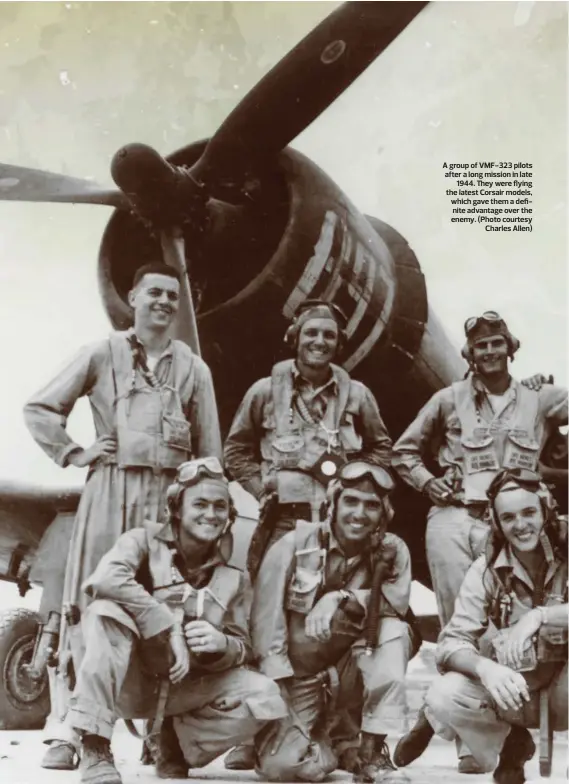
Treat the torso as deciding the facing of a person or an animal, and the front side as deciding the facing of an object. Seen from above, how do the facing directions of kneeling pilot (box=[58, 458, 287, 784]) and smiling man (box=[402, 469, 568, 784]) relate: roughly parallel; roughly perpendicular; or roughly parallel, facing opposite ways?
roughly parallel

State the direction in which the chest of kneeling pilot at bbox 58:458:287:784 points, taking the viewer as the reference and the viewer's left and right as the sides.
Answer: facing the viewer

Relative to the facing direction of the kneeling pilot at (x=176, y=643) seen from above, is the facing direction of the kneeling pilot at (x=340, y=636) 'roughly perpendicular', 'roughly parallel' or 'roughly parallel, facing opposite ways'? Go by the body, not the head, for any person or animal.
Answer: roughly parallel

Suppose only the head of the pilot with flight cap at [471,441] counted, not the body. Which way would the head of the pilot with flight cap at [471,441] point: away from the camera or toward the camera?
toward the camera

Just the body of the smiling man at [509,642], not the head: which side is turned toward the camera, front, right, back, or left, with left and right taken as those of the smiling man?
front

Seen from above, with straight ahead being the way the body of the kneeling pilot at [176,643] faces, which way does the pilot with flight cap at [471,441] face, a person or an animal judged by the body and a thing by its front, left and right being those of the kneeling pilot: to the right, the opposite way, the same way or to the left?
the same way

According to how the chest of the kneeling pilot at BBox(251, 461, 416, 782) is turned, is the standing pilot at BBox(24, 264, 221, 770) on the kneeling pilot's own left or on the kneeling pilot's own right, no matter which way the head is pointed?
on the kneeling pilot's own right

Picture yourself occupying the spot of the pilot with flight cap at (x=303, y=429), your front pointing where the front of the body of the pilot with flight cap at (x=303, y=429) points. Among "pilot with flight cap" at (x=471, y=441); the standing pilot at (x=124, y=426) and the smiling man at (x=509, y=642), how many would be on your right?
1

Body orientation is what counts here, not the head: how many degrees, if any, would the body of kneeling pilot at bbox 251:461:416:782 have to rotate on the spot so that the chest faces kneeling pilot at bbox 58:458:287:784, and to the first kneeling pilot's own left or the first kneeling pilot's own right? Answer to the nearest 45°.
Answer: approximately 90° to the first kneeling pilot's own right

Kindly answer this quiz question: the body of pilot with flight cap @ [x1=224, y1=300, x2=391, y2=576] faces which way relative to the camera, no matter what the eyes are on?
toward the camera

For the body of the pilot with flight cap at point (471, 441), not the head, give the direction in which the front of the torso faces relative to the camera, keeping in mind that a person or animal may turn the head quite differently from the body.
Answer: toward the camera

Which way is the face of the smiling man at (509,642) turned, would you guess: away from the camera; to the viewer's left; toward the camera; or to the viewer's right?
toward the camera

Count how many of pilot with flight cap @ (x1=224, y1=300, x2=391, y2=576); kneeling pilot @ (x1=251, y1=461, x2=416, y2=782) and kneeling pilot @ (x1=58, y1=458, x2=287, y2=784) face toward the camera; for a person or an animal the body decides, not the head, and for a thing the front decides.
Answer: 3

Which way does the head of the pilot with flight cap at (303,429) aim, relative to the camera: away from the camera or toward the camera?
toward the camera

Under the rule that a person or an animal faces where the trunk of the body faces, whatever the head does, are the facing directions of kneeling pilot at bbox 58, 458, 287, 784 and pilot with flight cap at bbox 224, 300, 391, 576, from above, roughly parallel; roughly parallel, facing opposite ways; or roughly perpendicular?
roughly parallel

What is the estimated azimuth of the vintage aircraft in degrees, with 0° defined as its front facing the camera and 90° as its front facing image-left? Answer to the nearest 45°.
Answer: approximately 45°

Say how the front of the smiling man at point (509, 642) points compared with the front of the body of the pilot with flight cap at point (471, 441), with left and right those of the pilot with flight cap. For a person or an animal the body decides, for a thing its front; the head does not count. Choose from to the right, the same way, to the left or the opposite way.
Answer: the same way
